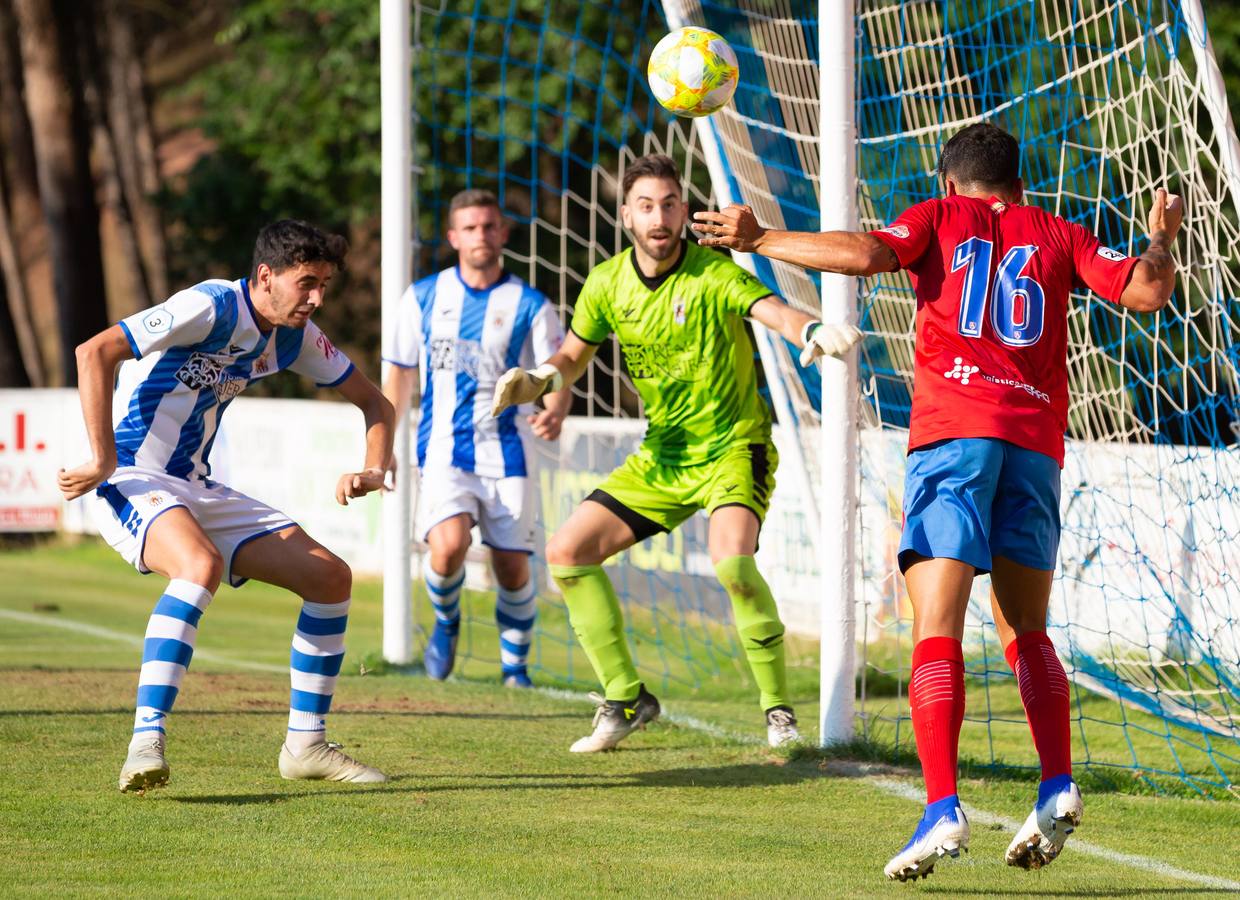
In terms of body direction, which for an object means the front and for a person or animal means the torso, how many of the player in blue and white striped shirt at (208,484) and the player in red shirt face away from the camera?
1

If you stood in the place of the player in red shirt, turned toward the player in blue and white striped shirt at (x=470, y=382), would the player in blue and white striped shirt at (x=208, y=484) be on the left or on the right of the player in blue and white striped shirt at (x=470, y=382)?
left

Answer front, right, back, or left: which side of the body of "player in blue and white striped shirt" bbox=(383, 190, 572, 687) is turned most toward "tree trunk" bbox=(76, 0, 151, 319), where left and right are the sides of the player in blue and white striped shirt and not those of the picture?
back

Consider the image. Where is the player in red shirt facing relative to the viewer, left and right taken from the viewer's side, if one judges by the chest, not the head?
facing away from the viewer

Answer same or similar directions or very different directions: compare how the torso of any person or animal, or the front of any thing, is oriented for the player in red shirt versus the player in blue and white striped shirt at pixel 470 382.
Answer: very different directions

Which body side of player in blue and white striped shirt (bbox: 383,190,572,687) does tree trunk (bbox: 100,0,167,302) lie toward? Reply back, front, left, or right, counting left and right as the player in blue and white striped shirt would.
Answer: back

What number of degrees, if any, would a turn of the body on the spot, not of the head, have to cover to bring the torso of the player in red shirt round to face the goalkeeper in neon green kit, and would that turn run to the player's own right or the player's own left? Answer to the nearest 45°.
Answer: approximately 45° to the player's own left

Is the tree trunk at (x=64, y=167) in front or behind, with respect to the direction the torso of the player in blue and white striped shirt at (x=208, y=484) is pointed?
behind

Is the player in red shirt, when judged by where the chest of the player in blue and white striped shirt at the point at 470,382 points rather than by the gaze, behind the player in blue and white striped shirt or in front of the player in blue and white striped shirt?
in front

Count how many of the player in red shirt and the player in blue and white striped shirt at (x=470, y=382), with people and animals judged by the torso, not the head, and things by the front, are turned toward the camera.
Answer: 1
